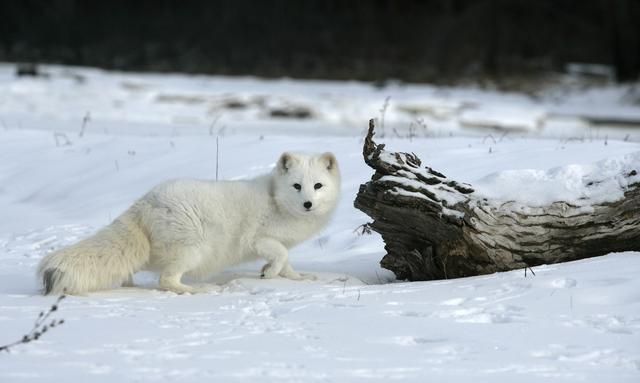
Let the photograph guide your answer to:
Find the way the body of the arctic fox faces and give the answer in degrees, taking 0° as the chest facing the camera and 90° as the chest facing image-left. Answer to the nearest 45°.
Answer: approximately 270°

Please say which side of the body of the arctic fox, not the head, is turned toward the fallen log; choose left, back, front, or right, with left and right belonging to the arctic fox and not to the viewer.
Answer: front
